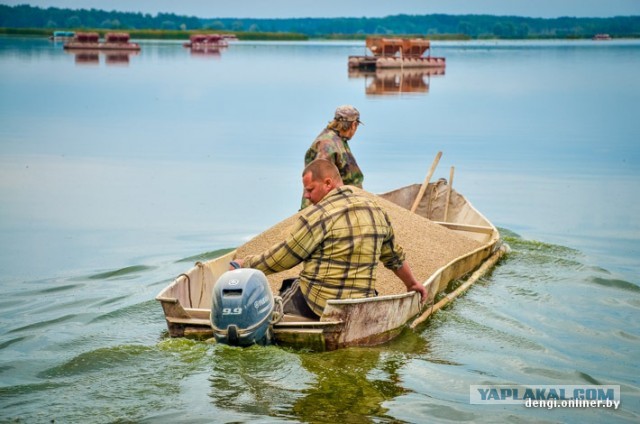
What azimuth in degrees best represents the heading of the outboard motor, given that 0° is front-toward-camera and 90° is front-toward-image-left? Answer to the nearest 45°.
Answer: approximately 225°

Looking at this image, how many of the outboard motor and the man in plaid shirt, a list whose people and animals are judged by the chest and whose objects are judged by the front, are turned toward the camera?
0

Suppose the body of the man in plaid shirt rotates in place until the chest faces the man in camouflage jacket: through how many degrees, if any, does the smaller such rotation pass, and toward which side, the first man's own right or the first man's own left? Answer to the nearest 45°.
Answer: approximately 45° to the first man's own right

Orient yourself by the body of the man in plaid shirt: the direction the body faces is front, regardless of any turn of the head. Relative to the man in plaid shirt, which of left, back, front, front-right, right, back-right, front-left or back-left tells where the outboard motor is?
left

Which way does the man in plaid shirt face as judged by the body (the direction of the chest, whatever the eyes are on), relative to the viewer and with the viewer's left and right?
facing away from the viewer and to the left of the viewer

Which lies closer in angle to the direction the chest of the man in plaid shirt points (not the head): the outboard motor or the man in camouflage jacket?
the man in camouflage jacket

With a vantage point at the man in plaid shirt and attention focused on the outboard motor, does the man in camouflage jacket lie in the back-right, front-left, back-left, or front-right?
back-right

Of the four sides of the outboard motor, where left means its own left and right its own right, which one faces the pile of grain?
front
